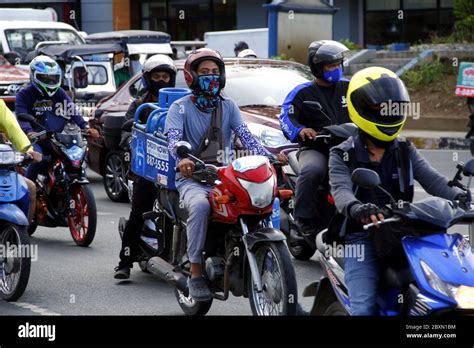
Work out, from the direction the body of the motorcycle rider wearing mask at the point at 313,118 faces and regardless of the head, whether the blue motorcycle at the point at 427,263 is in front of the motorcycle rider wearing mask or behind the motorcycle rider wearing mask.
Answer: in front

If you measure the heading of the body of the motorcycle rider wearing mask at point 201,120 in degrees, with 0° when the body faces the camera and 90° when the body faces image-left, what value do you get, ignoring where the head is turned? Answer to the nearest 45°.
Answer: approximately 315°

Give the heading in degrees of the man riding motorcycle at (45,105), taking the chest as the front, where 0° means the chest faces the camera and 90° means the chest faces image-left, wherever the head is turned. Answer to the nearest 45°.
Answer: approximately 315°

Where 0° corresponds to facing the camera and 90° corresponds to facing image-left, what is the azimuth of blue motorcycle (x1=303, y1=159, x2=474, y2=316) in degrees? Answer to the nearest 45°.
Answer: approximately 315°

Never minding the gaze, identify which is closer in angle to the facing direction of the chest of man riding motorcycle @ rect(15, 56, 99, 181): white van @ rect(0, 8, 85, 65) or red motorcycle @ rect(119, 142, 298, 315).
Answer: the red motorcycle

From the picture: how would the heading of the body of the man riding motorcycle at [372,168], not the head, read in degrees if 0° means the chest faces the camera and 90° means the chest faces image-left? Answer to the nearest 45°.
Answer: approximately 315°
